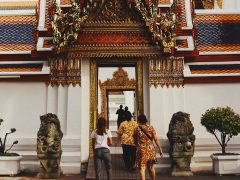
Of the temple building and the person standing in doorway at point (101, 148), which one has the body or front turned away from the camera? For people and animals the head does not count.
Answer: the person standing in doorway

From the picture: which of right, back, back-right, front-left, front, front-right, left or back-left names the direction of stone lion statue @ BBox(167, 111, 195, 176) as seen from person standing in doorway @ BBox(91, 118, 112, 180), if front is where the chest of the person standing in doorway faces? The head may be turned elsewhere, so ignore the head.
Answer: front-right

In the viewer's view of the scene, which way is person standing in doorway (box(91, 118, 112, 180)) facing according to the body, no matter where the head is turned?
away from the camera

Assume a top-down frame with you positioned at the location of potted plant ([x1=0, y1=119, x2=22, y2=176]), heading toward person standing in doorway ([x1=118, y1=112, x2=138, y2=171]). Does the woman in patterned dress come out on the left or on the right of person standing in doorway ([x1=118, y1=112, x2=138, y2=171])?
right

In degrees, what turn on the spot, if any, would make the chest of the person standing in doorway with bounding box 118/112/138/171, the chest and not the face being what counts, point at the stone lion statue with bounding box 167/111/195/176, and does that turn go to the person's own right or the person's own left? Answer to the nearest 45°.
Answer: approximately 90° to the person's own right

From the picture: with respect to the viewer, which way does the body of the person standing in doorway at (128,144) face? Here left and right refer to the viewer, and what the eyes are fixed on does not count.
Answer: facing away from the viewer

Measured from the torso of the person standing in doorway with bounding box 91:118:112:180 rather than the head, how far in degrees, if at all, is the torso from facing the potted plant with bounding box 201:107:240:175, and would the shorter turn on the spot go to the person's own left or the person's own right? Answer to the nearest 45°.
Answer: approximately 45° to the person's own right

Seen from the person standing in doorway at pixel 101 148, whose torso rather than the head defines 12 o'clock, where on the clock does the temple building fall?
The temple building is roughly at 12 o'clock from the person standing in doorway.

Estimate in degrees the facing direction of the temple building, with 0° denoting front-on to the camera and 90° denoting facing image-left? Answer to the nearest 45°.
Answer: approximately 0°

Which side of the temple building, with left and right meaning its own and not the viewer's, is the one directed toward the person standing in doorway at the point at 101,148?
front

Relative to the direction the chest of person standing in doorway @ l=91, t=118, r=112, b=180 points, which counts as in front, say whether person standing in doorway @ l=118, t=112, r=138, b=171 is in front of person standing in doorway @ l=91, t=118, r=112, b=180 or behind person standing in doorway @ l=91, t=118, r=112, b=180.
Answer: in front

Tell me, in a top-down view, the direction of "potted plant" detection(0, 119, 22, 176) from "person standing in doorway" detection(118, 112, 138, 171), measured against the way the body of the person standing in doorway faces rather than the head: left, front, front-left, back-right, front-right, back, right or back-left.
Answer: left

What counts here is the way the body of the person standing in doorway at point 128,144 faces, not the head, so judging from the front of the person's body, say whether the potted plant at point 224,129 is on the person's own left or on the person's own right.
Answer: on the person's own right
